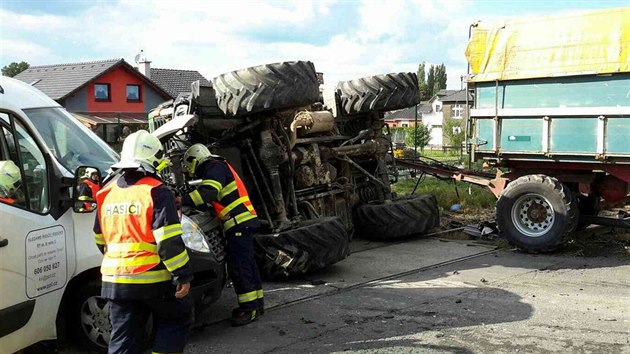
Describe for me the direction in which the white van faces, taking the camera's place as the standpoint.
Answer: facing the viewer and to the right of the viewer

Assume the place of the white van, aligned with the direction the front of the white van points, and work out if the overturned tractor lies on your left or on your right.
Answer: on your left

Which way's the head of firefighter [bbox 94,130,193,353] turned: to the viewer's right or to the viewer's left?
to the viewer's right

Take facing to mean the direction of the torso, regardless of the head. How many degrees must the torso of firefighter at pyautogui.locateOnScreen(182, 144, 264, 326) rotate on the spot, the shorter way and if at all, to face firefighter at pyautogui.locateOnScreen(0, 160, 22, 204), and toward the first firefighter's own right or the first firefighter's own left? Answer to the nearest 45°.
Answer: approximately 45° to the first firefighter's own left

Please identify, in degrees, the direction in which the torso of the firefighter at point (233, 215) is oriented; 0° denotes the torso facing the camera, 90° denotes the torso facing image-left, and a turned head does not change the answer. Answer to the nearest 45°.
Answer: approximately 90°

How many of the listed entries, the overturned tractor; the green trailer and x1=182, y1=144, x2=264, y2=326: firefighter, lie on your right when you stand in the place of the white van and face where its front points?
0

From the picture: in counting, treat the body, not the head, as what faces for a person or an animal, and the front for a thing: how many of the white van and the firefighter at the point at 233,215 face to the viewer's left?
1

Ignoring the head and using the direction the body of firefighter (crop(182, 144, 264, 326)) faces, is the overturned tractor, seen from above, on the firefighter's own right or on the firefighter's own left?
on the firefighter's own right

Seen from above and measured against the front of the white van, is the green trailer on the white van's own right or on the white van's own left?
on the white van's own left
